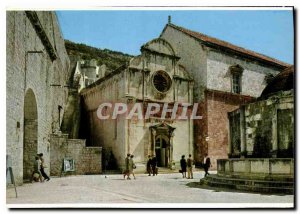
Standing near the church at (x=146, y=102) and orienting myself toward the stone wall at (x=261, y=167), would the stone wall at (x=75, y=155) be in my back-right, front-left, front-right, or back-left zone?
front-right

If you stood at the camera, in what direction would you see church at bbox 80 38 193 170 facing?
facing the viewer and to the right of the viewer

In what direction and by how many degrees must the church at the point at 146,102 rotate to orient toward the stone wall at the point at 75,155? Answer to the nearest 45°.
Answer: approximately 90° to its right
